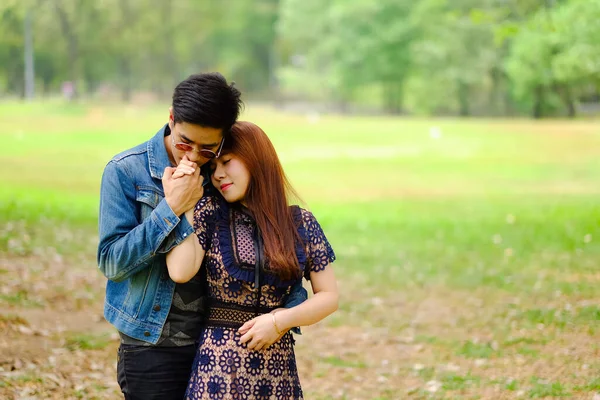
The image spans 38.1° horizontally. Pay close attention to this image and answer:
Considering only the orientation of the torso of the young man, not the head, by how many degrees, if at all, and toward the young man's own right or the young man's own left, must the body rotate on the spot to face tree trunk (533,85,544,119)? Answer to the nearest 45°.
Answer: approximately 90° to the young man's own left

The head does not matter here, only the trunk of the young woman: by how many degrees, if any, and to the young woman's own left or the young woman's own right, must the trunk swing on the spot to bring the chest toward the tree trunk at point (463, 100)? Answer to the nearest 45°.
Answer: approximately 180°

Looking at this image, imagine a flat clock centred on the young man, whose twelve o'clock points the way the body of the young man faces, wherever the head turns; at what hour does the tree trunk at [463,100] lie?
The tree trunk is roughly at 8 o'clock from the young man.

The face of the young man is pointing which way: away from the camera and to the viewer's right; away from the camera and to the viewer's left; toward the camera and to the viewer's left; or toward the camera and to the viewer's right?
toward the camera and to the viewer's right

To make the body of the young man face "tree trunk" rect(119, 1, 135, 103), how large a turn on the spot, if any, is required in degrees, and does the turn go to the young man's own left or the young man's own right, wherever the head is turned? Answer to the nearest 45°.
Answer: approximately 135° to the young man's own left

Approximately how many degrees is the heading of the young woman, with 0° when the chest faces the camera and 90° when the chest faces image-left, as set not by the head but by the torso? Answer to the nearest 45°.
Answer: approximately 0°

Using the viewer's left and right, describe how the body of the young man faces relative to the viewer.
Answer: facing the viewer and to the right of the viewer

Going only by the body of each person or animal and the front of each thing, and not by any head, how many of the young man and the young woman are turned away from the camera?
0

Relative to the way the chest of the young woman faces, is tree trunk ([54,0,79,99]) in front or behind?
behind

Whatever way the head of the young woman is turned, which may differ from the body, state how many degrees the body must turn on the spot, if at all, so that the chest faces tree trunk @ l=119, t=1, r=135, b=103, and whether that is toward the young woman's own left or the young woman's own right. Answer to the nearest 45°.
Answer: approximately 180°
